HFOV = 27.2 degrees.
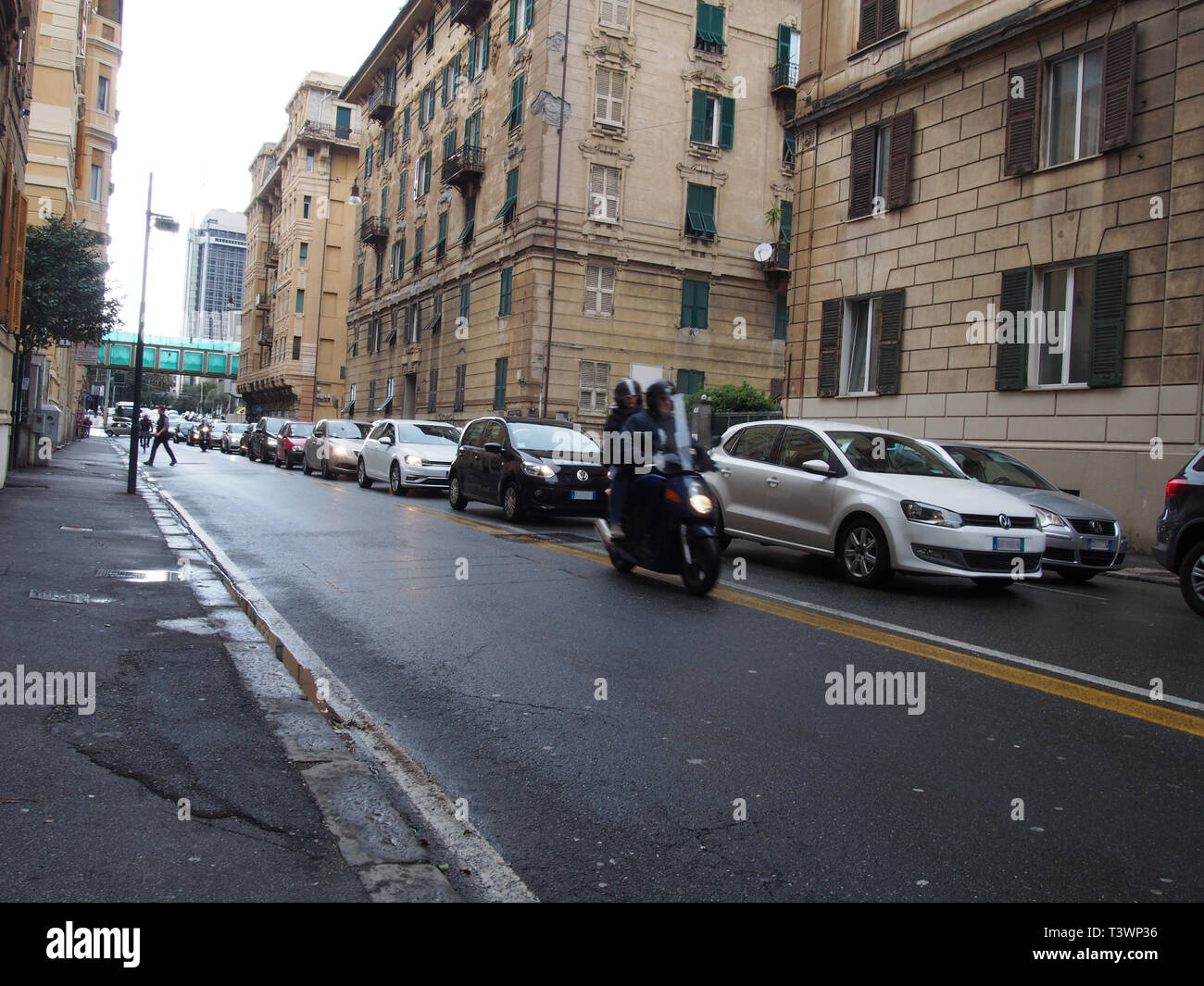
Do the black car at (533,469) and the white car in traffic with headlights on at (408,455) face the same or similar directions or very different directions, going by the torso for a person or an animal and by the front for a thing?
same or similar directions

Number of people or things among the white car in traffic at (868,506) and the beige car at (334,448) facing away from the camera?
0

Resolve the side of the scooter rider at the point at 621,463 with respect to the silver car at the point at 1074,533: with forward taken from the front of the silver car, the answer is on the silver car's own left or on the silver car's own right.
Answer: on the silver car's own right

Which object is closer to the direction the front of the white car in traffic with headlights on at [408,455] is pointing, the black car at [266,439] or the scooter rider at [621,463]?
the scooter rider

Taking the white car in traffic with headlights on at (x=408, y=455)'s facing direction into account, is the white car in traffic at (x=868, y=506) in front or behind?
in front

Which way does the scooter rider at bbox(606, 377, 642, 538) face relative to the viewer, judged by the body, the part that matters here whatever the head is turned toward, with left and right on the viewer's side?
facing the viewer and to the right of the viewer

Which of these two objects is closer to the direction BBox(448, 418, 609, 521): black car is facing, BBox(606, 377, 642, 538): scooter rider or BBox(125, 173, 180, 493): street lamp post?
the scooter rider

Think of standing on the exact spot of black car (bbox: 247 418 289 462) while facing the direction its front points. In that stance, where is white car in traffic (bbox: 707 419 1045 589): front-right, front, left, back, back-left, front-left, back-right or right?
front-right

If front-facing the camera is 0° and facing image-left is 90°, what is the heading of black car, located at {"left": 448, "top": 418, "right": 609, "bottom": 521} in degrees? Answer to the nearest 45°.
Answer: approximately 315°

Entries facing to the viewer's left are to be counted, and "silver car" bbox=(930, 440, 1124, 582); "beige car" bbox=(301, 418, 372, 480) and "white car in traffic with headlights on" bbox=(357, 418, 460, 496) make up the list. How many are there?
0

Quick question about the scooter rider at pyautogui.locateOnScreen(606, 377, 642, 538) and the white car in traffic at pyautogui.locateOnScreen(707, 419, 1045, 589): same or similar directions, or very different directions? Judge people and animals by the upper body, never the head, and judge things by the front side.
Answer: same or similar directions

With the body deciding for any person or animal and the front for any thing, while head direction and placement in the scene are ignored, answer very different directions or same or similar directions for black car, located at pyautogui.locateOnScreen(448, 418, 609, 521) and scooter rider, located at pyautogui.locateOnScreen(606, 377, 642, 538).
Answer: same or similar directions

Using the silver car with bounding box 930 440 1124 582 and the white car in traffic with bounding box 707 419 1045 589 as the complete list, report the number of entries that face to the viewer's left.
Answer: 0

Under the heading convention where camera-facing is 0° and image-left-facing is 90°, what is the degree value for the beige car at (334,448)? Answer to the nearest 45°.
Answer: approximately 315°

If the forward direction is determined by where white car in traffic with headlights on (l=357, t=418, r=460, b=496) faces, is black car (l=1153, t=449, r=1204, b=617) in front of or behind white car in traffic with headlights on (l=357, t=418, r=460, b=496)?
in front
